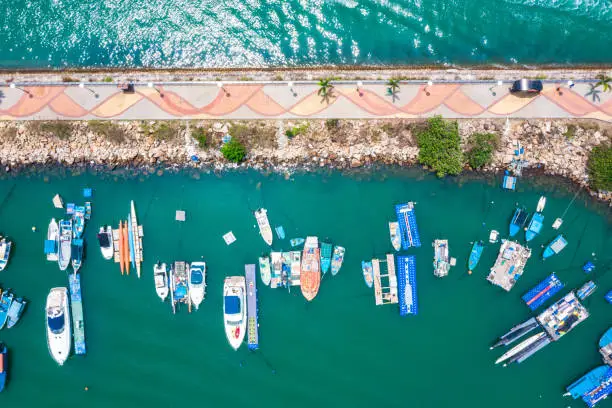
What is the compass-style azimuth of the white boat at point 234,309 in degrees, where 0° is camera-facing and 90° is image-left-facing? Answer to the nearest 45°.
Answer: approximately 0°
